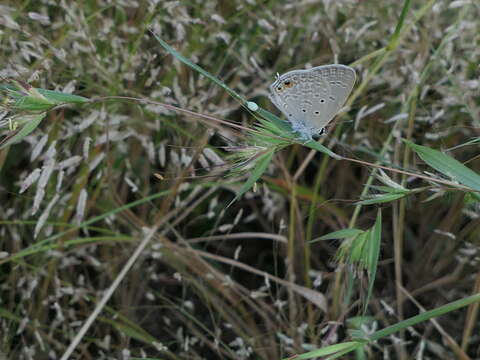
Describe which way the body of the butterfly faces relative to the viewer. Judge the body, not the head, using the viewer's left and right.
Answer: facing to the right of the viewer
